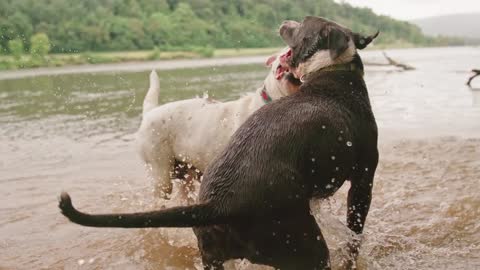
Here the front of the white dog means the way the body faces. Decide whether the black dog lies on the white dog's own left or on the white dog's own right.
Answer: on the white dog's own right

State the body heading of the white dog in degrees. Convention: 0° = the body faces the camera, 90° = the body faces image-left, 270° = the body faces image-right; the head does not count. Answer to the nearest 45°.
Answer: approximately 270°
